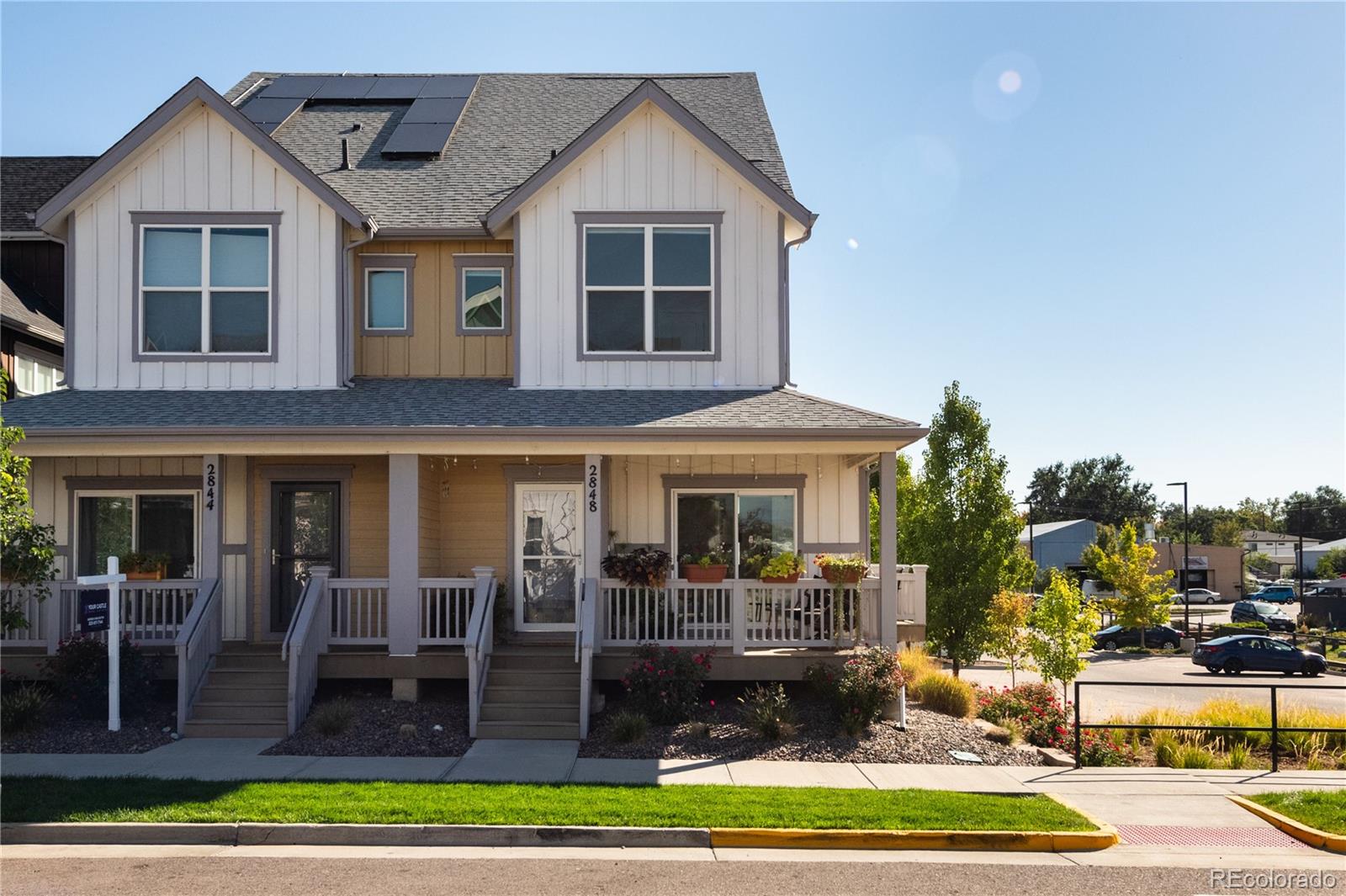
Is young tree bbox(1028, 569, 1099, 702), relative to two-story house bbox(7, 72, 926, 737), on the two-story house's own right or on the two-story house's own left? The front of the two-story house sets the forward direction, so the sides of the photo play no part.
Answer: on the two-story house's own left

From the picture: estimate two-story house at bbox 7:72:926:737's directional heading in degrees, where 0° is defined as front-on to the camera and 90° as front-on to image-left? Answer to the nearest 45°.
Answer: approximately 0°

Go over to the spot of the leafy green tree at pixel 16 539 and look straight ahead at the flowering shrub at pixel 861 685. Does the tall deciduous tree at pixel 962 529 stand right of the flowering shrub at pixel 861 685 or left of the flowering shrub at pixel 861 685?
left

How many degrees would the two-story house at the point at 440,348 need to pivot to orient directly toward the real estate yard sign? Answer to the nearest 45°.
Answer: approximately 45° to its right

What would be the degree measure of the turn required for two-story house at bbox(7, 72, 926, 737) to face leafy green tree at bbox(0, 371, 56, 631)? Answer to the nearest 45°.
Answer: approximately 45° to its right
